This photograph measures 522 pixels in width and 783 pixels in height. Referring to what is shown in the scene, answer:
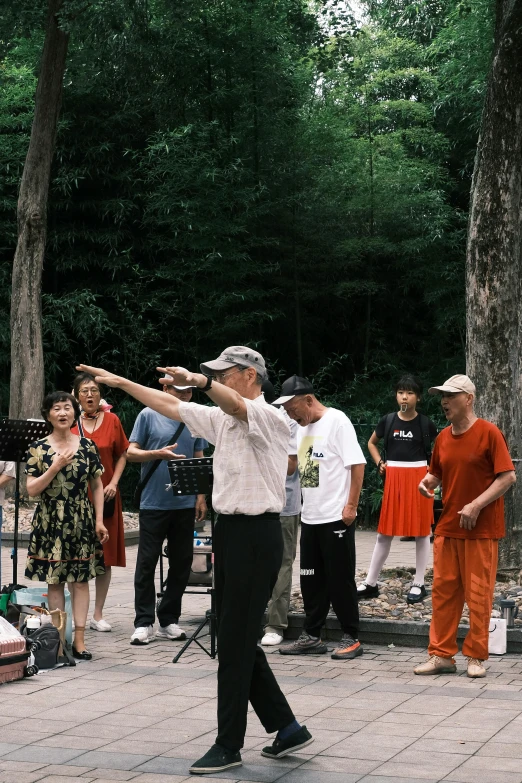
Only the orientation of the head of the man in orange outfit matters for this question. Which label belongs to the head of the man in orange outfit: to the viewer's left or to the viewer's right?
to the viewer's left

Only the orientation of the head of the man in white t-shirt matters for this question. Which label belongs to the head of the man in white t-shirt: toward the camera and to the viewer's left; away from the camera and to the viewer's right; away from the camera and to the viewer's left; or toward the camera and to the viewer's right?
toward the camera and to the viewer's left

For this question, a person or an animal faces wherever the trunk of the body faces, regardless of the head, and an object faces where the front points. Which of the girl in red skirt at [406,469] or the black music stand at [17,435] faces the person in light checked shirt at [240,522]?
the girl in red skirt

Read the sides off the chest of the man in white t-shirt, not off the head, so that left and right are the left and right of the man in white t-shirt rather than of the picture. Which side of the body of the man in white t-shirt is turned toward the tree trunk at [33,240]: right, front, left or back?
right

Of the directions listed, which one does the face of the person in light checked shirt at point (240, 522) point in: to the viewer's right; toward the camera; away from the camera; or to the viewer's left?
to the viewer's left

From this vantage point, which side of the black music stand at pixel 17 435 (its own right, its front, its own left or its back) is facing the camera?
back

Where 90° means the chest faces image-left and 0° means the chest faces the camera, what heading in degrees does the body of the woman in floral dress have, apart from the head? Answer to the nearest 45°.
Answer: approximately 0°

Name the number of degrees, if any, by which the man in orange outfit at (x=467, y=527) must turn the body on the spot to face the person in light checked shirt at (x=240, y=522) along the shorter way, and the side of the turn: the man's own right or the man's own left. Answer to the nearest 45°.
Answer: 0° — they already face them

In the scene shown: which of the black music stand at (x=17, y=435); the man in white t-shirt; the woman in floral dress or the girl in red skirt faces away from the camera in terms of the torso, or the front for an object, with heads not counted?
the black music stand

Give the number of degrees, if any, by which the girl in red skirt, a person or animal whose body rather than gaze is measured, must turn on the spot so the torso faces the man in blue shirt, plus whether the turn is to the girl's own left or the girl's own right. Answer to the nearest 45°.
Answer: approximately 45° to the girl's own right
